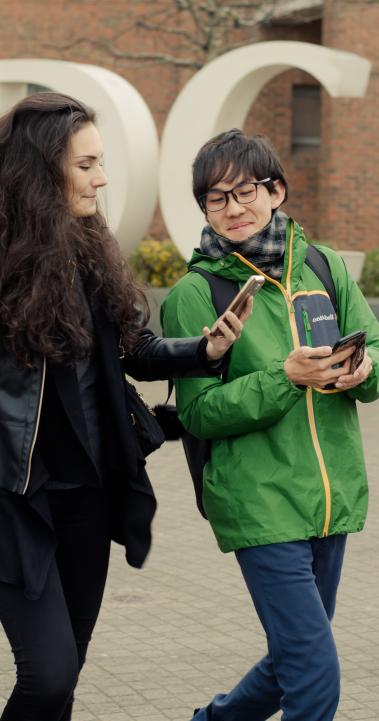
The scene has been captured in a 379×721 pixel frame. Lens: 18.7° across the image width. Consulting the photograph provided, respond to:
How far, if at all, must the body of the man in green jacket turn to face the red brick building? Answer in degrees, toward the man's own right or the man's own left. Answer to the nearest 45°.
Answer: approximately 135° to the man's own left

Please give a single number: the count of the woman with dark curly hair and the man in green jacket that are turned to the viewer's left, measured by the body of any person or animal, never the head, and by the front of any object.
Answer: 0

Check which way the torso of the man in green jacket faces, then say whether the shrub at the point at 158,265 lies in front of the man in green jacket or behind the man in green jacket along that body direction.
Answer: behind

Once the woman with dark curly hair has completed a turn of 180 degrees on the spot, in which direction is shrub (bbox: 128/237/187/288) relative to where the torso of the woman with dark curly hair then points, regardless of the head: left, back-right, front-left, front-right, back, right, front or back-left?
front-right

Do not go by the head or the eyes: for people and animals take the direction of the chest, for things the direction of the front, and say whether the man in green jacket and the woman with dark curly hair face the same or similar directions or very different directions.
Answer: same or similar directions

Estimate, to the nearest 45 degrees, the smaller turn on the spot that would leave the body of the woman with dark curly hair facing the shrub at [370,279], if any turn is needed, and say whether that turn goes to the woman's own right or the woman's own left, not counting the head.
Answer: approximately 135° to the woman's own left

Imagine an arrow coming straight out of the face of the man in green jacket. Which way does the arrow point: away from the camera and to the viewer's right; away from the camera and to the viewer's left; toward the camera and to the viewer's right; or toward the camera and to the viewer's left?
toward the camera and to the viewer's left

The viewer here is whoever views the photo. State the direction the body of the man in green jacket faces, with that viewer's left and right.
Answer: facing the viewer and to the right of the viewer

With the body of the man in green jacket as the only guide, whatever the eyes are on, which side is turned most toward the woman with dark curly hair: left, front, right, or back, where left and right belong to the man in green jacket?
right

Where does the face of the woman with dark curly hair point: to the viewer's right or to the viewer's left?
to the viewer's right

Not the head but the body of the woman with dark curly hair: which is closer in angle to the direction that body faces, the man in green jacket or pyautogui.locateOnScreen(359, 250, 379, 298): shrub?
the man in green jacket

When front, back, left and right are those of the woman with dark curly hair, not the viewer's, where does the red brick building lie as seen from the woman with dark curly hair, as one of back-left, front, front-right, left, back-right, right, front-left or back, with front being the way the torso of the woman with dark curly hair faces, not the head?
back-left

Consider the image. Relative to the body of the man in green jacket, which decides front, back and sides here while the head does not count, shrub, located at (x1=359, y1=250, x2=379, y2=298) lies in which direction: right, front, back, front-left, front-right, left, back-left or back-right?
back-left
